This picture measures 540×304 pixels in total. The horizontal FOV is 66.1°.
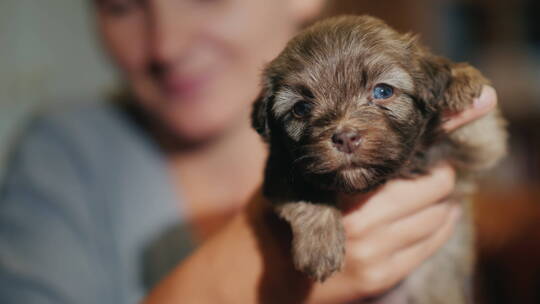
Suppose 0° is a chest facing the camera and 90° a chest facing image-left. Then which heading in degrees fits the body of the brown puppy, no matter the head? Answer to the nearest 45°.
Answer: approximately 0°
